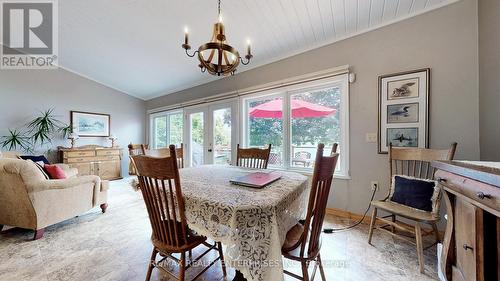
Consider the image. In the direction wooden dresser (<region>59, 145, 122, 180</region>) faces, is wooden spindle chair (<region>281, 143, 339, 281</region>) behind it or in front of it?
in front

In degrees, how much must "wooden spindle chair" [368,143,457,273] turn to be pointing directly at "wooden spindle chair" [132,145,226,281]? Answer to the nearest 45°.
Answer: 0° — it already faces it

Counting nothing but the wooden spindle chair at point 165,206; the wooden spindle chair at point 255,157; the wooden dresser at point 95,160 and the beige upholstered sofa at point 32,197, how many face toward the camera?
2

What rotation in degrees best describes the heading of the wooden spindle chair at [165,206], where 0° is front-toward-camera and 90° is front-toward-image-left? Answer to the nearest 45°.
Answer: approximately 225°

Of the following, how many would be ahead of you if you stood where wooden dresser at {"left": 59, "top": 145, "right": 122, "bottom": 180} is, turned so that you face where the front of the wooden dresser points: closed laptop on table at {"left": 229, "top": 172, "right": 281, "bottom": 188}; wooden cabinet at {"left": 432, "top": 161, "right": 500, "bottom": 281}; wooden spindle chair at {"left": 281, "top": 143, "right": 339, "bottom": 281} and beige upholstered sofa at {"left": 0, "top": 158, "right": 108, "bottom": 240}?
4

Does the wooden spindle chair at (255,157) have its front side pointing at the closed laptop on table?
yes

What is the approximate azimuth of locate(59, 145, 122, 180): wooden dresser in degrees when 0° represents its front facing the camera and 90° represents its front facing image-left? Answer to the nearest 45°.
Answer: approximately 0°

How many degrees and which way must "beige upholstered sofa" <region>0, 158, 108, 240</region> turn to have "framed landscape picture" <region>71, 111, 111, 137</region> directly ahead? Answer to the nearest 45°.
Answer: approximately 45° to its left

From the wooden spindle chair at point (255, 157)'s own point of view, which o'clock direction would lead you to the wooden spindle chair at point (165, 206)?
the wooden spindle chair at point (165, 206) is roughly at 1 o'clock from the wooden spindle chair at point (255, 157).

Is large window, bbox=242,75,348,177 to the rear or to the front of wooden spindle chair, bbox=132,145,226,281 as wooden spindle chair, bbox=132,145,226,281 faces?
to the front
